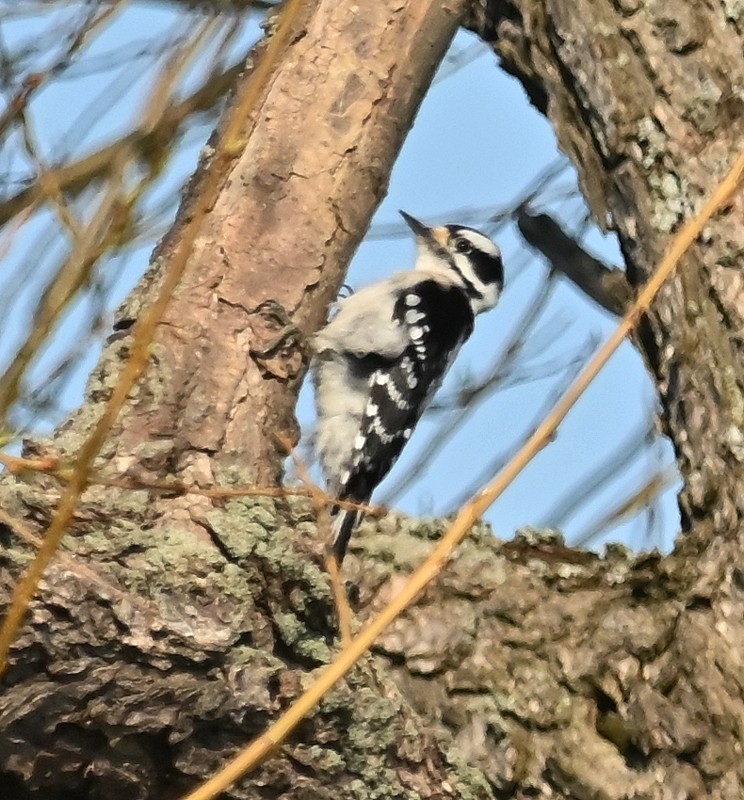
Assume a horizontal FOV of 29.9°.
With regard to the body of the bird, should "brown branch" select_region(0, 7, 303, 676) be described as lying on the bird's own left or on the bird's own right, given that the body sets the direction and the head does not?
on the bird's own left

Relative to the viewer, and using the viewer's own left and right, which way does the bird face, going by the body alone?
facing to the left of the viewer

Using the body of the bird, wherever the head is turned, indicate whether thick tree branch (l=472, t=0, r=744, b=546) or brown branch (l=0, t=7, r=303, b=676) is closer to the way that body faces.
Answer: the brown branch

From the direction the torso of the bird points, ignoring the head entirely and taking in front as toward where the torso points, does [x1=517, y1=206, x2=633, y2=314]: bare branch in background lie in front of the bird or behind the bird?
behind

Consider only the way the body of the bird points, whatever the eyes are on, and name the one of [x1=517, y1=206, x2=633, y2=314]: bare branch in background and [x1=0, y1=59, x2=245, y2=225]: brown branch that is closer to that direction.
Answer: the brown branch

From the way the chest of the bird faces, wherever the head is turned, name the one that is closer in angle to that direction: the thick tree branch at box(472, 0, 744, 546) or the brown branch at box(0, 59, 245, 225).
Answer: the brown branch
